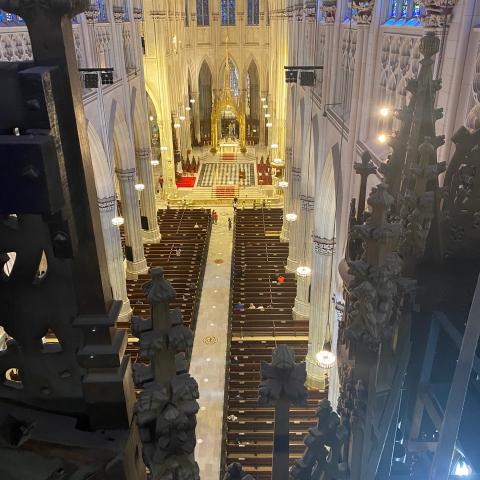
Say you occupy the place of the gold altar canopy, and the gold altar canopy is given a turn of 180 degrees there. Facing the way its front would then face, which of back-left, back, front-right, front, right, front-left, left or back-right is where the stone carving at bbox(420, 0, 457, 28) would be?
back

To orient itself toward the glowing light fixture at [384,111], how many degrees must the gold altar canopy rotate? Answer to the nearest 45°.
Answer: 0° — it already faces it

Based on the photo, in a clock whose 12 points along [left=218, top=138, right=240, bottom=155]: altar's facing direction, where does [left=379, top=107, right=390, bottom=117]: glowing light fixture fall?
The glowing light fixture is roughly at 12 o'clock from the altar.

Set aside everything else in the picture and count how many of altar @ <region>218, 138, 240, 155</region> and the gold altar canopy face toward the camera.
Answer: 2

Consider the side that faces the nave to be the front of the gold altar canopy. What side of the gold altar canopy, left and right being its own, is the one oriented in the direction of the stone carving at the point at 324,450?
front

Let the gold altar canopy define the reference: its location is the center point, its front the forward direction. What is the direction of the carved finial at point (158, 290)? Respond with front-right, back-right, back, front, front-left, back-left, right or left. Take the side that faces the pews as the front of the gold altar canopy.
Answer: front

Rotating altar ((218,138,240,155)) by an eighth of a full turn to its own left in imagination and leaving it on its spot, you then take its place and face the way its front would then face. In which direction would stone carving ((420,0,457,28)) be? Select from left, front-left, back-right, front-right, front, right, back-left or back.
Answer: front-right

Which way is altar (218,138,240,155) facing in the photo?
toward the camera

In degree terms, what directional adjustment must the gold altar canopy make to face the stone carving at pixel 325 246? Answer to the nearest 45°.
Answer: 0° — it already faces it

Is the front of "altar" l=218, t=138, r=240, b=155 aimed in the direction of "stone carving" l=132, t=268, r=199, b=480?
yes

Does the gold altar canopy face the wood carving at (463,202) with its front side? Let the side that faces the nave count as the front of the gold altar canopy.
yes

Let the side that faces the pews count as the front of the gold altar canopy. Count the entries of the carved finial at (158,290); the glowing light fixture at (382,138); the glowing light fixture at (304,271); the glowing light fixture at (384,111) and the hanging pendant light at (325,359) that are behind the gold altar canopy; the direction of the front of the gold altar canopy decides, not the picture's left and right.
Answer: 0

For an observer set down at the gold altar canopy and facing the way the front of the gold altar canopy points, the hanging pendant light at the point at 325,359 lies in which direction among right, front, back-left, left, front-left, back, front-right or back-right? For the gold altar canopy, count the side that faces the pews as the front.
front

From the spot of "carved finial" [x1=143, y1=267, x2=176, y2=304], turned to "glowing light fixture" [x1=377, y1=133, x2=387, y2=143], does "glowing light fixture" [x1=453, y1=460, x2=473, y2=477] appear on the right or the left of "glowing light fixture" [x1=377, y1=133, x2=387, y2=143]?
right

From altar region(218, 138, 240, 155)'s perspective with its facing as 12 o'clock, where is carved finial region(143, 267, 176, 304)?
The carved finial is roughly at 12 o'clock from the altar.

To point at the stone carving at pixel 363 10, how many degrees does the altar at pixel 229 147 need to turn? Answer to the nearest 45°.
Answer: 0° — it already faces it

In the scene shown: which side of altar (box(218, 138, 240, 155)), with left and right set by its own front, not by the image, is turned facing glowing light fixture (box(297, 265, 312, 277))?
front

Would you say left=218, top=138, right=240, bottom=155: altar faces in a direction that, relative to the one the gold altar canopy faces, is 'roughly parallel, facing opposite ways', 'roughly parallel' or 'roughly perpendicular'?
roughly parallel
